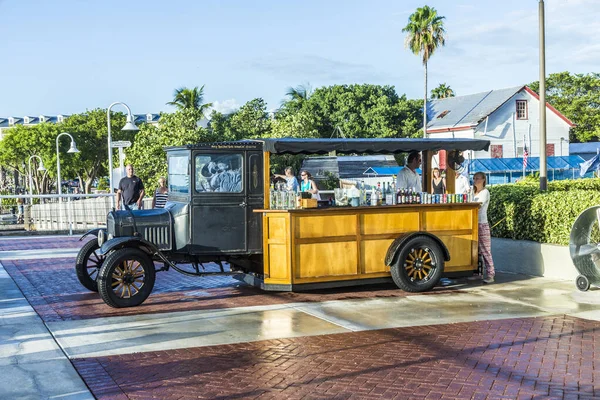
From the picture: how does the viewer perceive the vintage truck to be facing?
facing to the left of the viewer

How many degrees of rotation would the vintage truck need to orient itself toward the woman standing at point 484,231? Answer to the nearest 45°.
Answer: approximately 180°

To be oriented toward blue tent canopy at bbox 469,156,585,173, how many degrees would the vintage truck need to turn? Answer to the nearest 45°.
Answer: approximately 135° to its right

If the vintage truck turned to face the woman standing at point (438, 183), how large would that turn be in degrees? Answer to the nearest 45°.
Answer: approximately 135° to its right

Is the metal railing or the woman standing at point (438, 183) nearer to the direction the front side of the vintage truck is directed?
the metal railing

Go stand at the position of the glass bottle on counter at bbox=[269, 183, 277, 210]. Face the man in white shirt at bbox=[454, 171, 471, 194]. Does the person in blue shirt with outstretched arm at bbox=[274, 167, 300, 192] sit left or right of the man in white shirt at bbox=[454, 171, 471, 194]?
left

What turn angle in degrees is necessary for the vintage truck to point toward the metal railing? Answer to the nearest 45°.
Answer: approximately 45° to its right

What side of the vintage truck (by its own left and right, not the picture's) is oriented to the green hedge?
back

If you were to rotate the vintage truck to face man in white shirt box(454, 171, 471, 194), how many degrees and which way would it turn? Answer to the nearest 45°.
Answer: approximately 135° to its right
